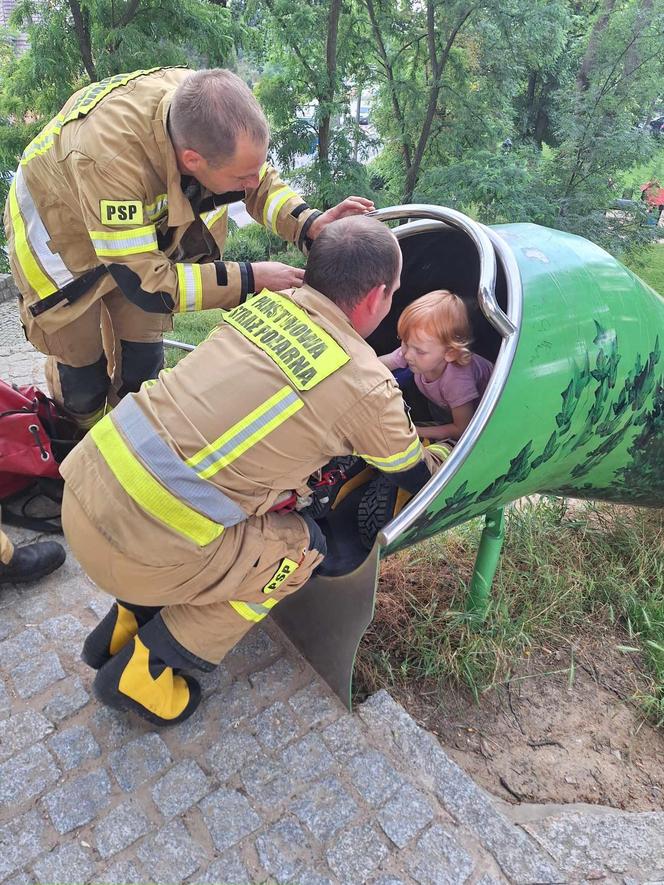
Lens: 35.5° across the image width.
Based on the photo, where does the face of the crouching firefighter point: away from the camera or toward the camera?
away from the camera

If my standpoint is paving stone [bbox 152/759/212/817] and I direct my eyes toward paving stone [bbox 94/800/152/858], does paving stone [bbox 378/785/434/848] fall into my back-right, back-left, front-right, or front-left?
back-left

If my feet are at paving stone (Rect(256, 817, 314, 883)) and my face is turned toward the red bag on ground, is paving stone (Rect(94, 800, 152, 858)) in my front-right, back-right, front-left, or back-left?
front-left

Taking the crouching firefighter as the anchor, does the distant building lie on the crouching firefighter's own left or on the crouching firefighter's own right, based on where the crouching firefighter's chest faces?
on the crouching firefighter's own left

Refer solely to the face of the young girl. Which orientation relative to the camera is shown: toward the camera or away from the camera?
toward the camera

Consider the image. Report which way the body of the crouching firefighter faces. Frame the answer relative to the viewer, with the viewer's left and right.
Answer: facing away from the viewer and to the right of the viewer
